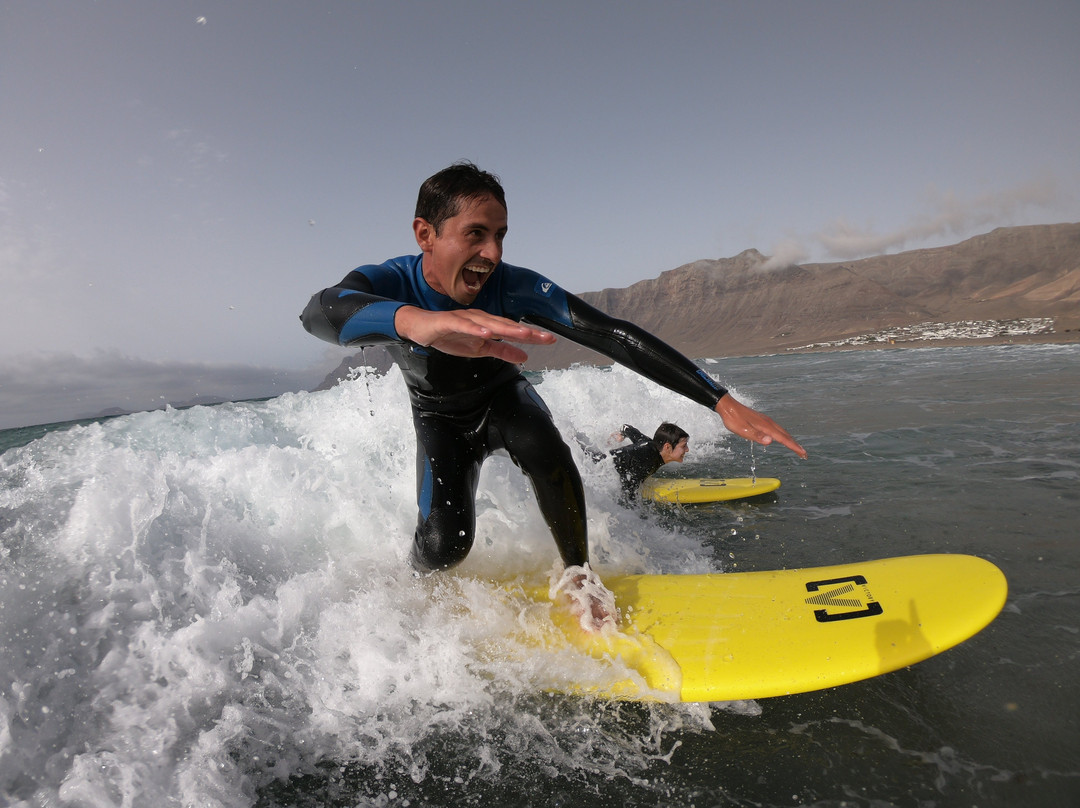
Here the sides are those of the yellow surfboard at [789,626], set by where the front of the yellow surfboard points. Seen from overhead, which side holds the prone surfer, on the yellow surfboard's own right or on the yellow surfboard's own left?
on the yellow surfboard's own left

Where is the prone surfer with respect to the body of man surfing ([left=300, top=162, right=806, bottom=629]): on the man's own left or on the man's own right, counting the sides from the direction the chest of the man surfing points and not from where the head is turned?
on the man's own left

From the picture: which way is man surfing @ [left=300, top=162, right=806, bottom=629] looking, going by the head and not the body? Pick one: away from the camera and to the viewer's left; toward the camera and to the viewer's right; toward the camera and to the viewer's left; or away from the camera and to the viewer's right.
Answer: toward the camera and to the viewer's right

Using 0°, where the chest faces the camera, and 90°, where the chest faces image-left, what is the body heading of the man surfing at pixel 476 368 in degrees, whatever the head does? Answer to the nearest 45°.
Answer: approximately 315°

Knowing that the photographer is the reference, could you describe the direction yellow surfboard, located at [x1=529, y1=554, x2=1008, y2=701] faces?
facing to the right of the viewer
